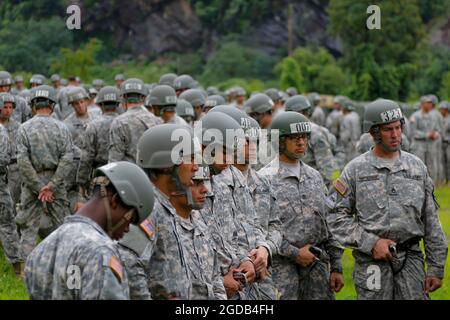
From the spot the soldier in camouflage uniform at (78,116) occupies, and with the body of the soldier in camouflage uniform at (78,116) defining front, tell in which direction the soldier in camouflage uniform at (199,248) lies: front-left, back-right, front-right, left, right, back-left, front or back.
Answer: front

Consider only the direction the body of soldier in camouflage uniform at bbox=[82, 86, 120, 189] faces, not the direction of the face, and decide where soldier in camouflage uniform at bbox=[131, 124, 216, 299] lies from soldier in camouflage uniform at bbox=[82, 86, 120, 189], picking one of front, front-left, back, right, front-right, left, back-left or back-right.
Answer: back

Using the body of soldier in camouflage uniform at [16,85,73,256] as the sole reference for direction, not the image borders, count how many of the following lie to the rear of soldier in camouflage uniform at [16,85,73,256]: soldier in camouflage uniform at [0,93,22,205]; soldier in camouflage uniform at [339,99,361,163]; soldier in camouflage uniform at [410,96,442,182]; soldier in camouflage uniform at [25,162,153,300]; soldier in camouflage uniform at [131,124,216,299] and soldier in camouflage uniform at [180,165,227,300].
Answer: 3

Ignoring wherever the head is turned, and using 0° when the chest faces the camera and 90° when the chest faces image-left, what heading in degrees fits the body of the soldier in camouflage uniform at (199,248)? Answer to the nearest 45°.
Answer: approximately 315°

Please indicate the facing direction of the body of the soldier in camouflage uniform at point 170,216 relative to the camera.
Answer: to the viewer's right

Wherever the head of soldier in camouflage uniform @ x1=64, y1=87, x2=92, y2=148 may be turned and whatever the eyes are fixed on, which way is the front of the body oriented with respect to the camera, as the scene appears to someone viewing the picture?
toward the camera
